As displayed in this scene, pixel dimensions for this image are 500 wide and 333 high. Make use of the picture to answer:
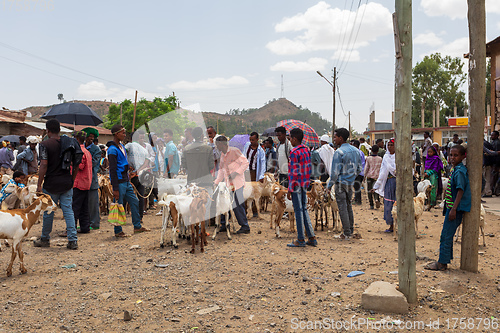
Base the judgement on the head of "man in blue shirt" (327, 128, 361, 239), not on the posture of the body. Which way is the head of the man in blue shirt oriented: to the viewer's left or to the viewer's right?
to the viewer's left

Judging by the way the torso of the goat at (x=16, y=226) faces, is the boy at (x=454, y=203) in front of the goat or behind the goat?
in front

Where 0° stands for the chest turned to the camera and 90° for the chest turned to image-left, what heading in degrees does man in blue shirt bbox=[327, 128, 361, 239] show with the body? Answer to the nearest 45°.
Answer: approximately 135°

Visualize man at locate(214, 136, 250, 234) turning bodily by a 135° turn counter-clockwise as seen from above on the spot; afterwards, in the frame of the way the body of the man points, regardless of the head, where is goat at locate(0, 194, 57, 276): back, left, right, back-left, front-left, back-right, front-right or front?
back-right

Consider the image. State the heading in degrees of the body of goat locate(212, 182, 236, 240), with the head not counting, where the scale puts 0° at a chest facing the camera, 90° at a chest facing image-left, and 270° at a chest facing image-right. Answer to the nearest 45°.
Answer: approximately 0°

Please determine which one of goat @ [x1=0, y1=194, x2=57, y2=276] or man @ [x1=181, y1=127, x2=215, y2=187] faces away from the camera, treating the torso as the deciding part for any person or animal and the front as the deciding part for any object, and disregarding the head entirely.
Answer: the man

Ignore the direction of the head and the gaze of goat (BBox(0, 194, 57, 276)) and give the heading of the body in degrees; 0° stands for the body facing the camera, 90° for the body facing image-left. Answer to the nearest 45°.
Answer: approximately 270°

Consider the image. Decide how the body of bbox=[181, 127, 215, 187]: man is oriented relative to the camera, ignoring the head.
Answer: away from the camera

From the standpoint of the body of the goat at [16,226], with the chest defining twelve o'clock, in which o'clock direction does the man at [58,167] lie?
The man is roughly at 10 o'clock from the goat.

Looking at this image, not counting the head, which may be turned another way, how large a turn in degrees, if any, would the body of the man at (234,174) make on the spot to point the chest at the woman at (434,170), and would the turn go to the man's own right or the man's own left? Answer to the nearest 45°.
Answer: approximately 180°
